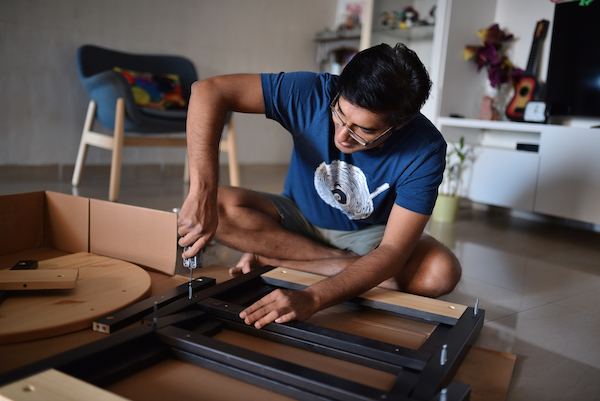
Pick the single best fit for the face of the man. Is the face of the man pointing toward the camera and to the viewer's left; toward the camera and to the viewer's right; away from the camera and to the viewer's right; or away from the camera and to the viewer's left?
toward the camera and to the viewer's left

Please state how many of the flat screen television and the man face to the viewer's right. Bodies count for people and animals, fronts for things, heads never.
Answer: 0

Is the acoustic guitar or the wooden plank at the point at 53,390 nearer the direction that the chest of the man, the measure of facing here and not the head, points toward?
the wooden plank

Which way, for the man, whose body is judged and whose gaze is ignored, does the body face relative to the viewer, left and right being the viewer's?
facing the viewer and to the left of the viewer

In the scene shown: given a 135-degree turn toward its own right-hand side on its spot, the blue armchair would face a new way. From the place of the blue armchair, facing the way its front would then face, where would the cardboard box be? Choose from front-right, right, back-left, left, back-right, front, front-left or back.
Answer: left

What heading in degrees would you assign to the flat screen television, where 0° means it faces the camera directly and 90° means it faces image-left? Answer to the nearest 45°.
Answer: approximately 45°

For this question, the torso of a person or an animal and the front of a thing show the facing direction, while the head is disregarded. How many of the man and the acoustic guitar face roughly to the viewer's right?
0

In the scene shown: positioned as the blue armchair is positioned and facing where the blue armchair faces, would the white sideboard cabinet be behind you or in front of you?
in front

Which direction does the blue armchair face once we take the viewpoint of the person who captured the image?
facing the viewer and to the right of the viewer
